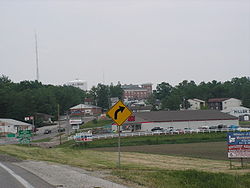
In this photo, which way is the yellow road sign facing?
toward the camera

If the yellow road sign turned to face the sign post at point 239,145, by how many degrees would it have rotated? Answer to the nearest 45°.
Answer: approximately 135° to its left
